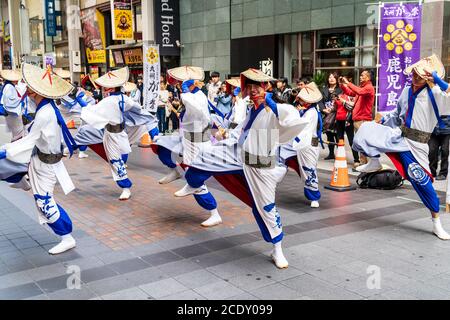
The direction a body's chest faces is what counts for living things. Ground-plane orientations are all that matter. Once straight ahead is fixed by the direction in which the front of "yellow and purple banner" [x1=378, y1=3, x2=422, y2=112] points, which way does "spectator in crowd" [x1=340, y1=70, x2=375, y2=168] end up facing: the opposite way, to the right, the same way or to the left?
to the right

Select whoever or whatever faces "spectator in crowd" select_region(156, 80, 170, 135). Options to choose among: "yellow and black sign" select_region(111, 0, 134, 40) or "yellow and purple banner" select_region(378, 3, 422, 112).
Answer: "yellow and black sign" select_region(111, 0, 134, 40)

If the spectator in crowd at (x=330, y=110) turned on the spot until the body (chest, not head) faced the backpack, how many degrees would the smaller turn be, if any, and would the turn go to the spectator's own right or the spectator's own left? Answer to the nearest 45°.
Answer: approximately 45° to the spectator's own left

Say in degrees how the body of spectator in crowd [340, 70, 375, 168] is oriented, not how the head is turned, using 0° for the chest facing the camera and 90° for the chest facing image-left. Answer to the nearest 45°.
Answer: approximately 90°

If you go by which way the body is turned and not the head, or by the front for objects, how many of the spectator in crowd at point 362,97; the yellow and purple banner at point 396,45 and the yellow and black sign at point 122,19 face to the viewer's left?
1

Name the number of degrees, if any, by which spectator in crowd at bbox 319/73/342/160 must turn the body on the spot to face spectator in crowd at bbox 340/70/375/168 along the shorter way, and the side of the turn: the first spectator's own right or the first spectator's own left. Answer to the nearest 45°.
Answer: approximately 90° to the first spectator's own left

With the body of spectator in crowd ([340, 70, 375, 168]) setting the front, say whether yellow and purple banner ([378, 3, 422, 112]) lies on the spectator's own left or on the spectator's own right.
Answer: on the spectator's own left

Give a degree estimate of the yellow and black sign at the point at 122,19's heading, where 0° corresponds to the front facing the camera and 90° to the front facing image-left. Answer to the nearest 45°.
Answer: approximately 0°
